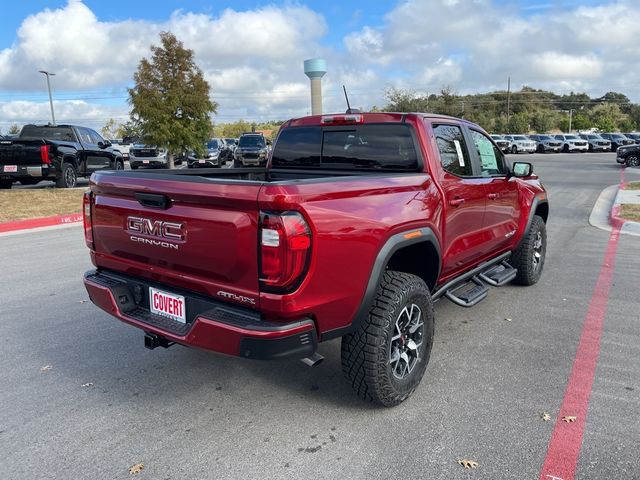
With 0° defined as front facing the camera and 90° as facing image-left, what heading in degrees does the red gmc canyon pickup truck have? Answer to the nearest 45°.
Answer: approximately 225°

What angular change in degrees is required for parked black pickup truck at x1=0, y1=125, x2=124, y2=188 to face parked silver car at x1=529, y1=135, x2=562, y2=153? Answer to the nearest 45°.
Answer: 0° — it already faces it

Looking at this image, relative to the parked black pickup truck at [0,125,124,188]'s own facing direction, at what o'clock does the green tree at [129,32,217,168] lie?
The green tree is roughly at 12 o'clock from the parked black pickup truck.

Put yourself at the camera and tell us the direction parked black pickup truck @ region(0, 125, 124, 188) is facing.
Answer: facing away from the viewer and to the right of the viewer

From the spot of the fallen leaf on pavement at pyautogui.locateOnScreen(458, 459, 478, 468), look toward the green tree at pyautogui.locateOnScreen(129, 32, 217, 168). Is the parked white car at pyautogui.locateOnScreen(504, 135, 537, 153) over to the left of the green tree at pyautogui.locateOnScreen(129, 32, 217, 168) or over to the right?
right

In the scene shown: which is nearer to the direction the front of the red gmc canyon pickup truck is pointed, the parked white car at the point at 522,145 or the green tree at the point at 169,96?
the parked white car

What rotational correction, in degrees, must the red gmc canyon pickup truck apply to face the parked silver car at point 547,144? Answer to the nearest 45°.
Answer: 0° — it already faces it
